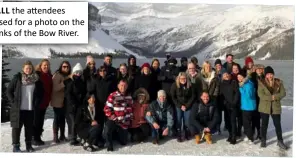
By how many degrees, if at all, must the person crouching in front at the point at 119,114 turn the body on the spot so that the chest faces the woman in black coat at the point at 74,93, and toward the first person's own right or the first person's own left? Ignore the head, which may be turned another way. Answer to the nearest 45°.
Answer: approximately 90° to the first person's own right

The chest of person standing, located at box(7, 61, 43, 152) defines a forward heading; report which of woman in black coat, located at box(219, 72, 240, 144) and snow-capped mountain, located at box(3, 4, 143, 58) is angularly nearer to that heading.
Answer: the woman in black coat

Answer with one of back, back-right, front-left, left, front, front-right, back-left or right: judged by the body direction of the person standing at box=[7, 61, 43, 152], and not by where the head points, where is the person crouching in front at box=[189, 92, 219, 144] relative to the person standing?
left

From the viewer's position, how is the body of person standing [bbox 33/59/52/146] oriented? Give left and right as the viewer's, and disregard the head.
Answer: facing the viewer and to the right of the viewer

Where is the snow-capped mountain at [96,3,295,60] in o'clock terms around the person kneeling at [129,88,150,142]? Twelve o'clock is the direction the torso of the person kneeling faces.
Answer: The snow-capped mountain is roughly at 7 o'clock from the person kneeling.

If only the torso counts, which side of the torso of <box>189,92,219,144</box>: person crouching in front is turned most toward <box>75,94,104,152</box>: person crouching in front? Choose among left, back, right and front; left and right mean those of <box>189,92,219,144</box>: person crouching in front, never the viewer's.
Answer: right

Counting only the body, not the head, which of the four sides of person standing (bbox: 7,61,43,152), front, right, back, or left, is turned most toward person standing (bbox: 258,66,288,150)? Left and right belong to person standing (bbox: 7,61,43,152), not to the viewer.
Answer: left

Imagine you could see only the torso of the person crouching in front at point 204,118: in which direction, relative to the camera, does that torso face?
toward the camera

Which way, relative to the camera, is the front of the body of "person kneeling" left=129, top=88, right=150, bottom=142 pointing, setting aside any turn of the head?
toward the camera

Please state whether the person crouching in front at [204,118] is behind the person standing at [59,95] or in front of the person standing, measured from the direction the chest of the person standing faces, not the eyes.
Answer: in front

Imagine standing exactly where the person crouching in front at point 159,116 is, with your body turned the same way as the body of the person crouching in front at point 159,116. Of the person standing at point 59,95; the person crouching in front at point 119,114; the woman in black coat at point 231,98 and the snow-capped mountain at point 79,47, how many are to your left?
1
